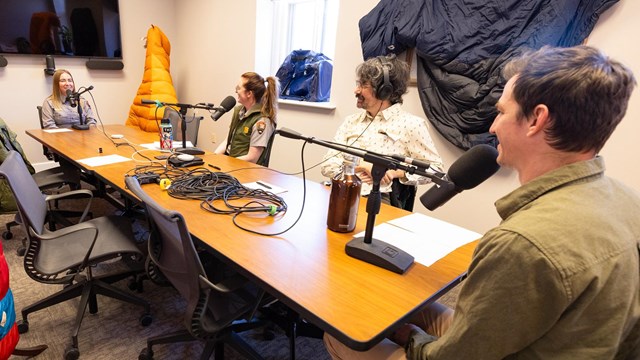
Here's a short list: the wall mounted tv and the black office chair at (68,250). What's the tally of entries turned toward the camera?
1

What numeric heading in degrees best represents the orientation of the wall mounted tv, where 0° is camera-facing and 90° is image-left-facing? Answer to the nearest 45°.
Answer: approximately 0°

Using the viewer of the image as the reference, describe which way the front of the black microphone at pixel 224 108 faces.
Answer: facing to the right of the viewer

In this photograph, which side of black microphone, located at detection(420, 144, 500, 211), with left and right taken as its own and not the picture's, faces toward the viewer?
right

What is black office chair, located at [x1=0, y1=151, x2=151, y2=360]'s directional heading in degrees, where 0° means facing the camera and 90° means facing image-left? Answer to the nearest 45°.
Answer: approximately 270°

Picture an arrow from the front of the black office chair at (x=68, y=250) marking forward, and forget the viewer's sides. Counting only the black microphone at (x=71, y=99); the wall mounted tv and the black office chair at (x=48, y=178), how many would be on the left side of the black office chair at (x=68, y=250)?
3

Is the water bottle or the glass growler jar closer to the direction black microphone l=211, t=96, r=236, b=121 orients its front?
the glass growler jar

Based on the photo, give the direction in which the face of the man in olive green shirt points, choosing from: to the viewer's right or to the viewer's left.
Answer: to the viewer's left

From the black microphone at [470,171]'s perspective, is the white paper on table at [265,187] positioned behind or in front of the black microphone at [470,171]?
behind
